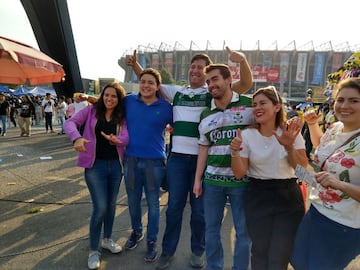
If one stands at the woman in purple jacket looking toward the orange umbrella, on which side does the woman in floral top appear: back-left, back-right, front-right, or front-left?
back-right

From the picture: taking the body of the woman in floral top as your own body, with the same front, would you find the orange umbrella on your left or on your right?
on your right

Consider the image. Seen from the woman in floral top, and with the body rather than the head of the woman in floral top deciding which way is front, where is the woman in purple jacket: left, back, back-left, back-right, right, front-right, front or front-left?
front-right

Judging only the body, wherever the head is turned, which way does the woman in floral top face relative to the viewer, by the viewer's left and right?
facing the viewer and to the left of the viewer

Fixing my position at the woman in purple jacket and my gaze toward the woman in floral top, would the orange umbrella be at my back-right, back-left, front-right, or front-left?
back-left
